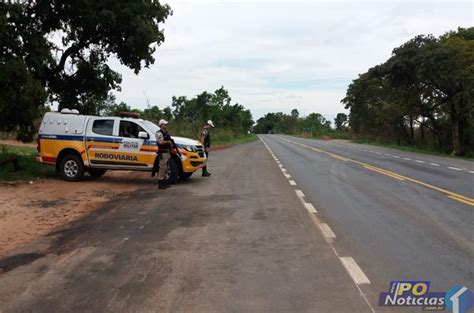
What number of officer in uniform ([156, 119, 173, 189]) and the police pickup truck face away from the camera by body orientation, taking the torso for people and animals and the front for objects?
0

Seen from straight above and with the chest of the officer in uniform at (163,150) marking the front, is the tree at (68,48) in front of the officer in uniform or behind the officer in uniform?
behind
